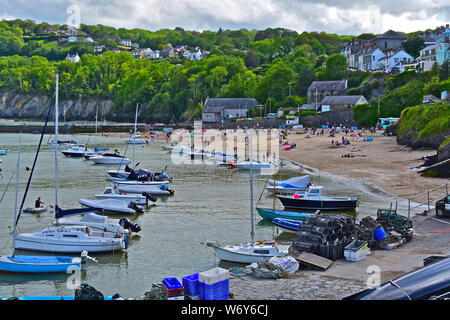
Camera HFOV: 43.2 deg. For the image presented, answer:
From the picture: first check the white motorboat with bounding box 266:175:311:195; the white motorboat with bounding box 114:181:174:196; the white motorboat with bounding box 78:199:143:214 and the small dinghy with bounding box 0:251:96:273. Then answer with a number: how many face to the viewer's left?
4

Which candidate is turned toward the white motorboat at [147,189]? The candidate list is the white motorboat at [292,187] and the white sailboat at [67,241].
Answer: the white motorboat at [292,187]

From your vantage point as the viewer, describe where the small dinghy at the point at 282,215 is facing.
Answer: facing to the left of the viewer

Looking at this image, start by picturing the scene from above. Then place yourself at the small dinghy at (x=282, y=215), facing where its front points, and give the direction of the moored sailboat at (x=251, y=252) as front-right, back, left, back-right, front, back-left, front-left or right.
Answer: left

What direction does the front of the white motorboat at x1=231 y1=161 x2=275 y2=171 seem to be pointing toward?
to the viewer's left

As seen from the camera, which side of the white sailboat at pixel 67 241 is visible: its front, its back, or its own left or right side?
left

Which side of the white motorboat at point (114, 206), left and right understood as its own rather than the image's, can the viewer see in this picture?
left

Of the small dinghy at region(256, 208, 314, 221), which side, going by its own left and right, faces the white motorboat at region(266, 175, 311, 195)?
right

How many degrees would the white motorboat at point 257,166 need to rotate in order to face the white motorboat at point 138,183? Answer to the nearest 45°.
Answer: approximately 45° to its left

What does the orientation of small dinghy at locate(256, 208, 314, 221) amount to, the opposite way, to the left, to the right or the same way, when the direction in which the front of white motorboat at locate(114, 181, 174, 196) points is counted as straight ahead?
the same way

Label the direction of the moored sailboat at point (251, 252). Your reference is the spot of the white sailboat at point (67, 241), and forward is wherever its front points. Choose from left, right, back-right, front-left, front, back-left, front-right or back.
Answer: back-left

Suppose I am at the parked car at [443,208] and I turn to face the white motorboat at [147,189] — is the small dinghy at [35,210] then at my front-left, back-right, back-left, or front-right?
front-left

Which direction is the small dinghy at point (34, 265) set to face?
to the viewer's left

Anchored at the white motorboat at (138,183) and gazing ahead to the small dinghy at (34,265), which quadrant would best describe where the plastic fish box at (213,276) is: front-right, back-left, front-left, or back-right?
front-left

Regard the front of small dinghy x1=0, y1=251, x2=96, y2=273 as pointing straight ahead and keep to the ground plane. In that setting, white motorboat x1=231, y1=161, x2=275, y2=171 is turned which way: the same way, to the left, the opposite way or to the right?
the same way

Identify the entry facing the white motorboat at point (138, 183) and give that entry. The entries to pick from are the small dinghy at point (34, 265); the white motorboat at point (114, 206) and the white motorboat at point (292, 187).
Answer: the white motorboat at point (292, 187)

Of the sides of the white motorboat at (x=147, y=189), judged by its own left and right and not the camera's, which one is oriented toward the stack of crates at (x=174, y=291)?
left

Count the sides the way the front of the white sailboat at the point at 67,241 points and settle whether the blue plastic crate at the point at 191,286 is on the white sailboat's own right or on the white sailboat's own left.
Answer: on the white sailboat's own left

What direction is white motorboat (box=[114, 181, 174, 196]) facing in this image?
to the viewer's left
